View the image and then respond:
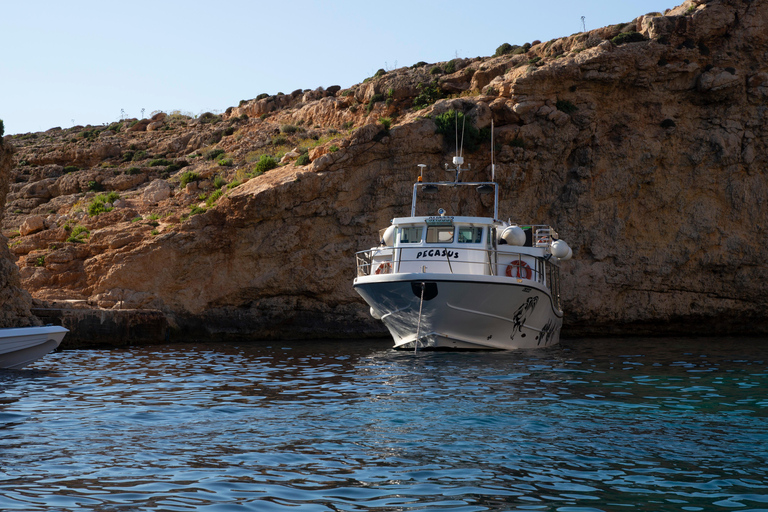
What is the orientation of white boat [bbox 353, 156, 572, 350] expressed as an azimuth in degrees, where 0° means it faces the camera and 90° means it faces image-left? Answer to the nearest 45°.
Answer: approximately 0°

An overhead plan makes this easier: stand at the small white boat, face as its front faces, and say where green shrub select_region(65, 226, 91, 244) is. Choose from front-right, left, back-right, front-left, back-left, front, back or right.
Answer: left

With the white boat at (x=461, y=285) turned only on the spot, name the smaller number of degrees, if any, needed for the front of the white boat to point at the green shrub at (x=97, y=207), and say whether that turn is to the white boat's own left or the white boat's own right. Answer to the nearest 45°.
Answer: approximately 135° to the white boat's own right

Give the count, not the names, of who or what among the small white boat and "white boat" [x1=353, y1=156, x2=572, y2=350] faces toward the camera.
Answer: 1

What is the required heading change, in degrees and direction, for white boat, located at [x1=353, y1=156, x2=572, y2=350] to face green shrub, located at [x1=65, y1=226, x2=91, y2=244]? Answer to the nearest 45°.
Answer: approximately 135° to its right

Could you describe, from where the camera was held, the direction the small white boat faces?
facing to the right of the viewer

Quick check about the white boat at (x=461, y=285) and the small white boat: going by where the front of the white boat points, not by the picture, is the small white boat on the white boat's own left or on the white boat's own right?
on the white boat's own right

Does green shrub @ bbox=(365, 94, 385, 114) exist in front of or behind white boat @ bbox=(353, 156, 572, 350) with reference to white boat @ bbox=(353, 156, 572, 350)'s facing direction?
behind

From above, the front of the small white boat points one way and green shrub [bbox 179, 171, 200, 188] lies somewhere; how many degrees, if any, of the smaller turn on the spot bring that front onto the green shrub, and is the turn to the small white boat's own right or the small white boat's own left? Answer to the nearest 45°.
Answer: approximately 90° to the small white boat's own left
